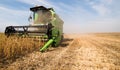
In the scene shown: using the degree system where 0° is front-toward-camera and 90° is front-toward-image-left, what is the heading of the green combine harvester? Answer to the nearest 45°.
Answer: approximately 45°
